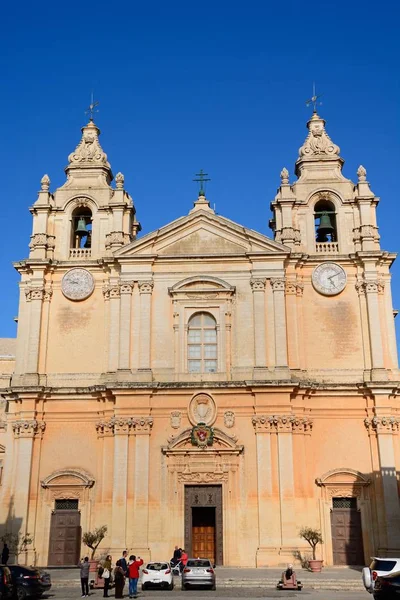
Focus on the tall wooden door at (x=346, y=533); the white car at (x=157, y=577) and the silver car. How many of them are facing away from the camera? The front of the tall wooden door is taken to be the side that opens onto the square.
2

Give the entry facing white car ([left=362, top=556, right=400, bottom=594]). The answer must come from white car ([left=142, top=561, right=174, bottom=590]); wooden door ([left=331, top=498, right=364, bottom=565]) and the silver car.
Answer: the wooden door

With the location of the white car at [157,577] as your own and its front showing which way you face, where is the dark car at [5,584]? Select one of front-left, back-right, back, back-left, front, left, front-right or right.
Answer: back-left

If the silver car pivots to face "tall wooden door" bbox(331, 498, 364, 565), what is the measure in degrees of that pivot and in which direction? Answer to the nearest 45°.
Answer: approximately 45° to its right

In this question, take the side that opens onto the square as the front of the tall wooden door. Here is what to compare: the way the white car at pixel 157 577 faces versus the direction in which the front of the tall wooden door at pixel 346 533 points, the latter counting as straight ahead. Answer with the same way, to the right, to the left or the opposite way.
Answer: the opposite way

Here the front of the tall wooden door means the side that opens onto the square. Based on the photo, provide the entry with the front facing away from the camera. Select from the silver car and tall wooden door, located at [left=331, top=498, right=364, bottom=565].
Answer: the silver car

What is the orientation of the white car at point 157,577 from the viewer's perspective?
away from the camera

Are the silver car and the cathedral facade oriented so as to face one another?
yes

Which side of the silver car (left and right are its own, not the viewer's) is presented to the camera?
back
